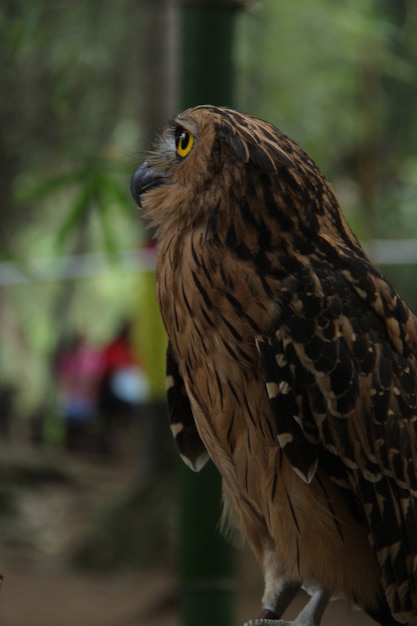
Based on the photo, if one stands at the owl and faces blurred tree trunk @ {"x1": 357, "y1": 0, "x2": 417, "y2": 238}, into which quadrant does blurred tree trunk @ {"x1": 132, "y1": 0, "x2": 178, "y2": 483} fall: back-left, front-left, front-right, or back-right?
front-left

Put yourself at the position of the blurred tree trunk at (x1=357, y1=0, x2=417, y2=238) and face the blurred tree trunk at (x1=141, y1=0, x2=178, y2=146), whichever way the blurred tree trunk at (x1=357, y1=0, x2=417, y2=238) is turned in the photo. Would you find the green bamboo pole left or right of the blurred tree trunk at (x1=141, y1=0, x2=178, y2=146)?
left

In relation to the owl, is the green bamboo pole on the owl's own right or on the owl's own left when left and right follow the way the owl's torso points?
on the owl's own right

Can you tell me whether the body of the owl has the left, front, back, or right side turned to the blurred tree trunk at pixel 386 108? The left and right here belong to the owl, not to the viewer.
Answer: right

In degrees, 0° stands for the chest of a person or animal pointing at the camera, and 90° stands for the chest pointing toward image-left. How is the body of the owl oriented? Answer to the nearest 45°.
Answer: approximately 90°

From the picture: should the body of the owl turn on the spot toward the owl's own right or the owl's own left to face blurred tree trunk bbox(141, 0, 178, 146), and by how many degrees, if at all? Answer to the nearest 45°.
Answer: approximately 90° to the owl's own right

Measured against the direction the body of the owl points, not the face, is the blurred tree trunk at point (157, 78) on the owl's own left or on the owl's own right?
on the owl's own right
